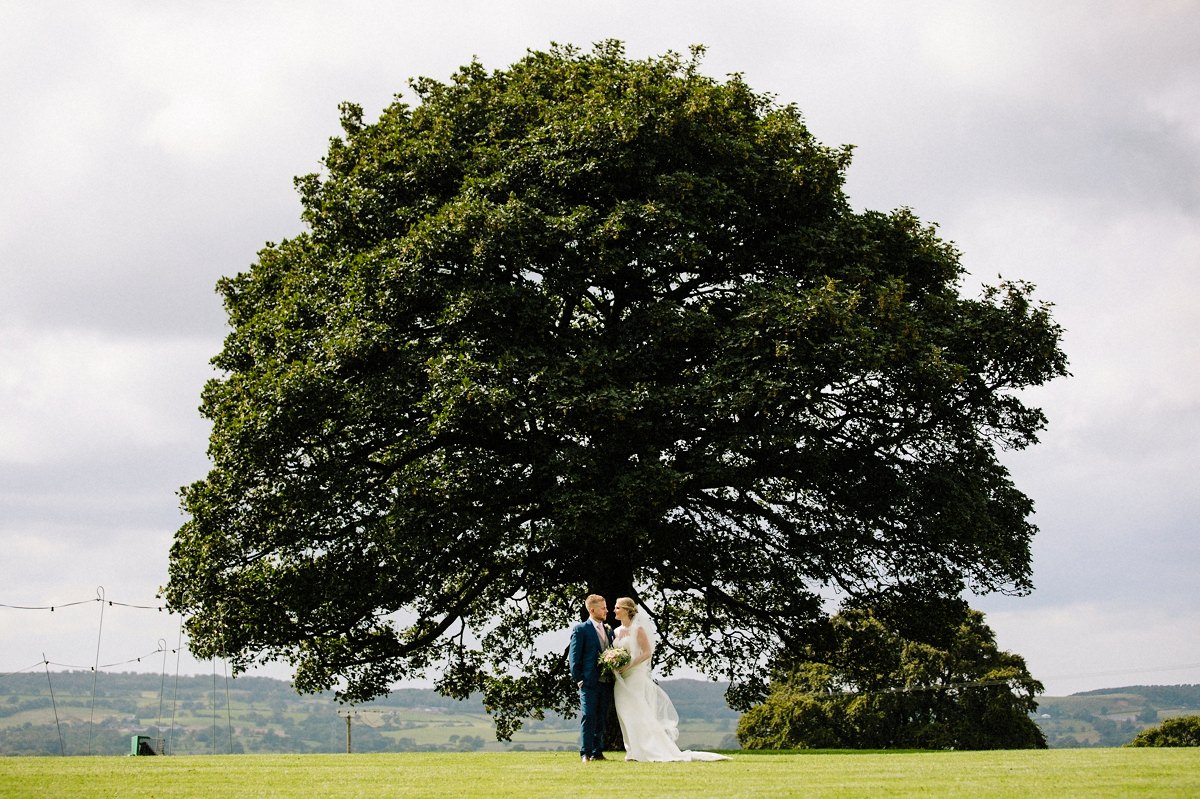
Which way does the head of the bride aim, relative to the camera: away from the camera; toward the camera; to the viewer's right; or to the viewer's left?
to the viewer's left

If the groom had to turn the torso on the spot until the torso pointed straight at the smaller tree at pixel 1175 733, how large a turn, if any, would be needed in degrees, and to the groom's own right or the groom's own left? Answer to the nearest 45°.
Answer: approximately 90° to the groom's own left

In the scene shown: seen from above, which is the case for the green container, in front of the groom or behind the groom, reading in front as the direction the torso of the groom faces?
behind

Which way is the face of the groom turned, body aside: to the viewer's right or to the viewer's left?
to the viewer's right

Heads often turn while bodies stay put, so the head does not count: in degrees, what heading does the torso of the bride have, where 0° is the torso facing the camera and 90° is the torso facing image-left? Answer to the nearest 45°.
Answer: approximately 90°

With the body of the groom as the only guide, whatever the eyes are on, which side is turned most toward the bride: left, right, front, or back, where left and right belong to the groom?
left

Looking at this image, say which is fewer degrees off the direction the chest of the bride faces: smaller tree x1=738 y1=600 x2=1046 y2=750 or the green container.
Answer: the green container

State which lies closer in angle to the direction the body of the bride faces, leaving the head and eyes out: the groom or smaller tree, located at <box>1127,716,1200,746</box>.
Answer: the groom

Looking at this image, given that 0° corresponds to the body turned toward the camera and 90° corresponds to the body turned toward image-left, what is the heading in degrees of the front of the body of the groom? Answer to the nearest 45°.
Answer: approximately 315°
